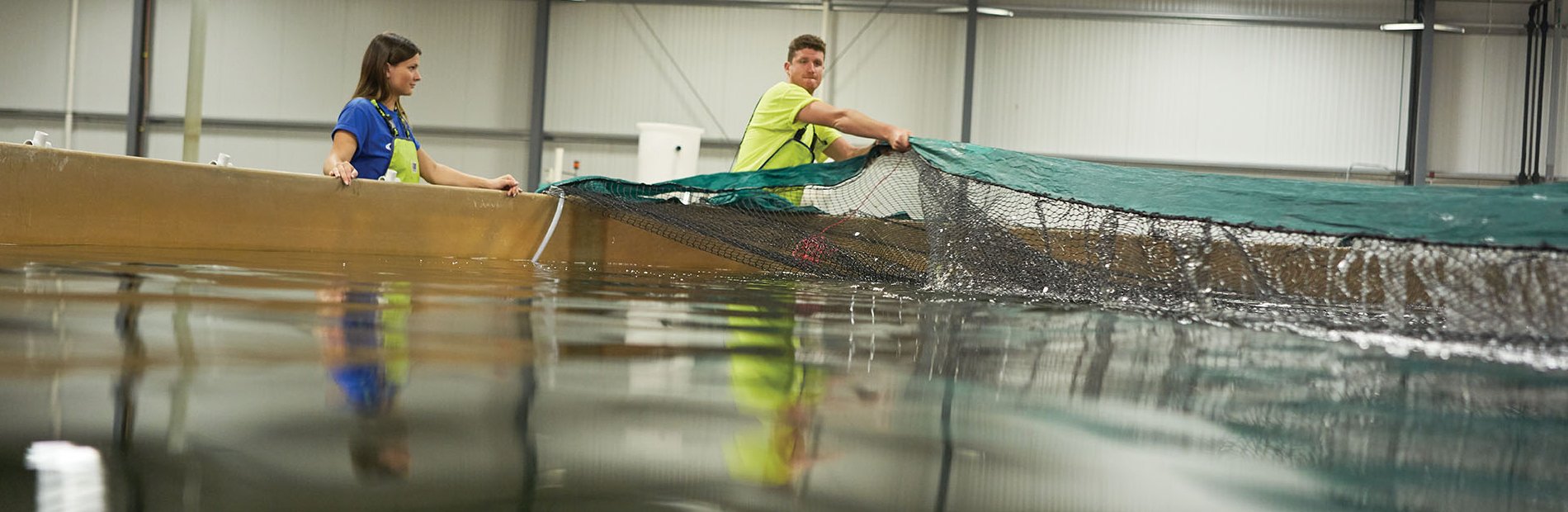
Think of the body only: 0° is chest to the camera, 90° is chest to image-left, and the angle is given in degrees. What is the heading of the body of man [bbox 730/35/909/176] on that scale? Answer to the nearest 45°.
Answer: approximately 315°

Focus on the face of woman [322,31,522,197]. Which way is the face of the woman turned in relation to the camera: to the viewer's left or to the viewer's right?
to the viewer's right

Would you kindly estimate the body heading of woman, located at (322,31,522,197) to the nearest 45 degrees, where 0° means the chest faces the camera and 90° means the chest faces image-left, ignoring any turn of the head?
approximately 315°

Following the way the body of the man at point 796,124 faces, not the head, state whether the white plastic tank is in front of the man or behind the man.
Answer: behind

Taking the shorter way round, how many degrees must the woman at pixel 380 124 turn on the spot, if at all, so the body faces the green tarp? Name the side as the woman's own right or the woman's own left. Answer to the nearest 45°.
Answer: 0° — they already face it

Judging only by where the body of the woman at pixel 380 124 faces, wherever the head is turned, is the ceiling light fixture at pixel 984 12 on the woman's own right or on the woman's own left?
on the woman's own left

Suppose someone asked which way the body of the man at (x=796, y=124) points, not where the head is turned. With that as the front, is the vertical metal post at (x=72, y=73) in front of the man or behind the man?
behind

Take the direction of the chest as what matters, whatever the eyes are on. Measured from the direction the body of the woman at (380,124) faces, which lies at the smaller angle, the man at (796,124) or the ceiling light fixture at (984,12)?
the man

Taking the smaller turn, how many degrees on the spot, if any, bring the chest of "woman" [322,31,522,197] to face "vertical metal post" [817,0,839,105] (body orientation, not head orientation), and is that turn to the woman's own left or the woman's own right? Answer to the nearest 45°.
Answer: approximately 90° to the woman's own left

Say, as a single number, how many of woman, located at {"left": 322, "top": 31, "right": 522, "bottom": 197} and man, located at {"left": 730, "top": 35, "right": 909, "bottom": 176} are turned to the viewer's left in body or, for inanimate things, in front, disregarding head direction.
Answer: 0

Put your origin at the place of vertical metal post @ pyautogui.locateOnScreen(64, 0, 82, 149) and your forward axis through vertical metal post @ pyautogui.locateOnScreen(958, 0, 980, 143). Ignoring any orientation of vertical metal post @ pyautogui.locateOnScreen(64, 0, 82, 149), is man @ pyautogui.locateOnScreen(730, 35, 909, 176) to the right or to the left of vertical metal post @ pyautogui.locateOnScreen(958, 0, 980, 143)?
right

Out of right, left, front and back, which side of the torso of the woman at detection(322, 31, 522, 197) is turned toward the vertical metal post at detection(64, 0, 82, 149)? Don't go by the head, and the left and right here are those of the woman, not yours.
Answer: back

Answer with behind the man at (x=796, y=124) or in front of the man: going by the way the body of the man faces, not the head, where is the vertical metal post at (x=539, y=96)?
behind

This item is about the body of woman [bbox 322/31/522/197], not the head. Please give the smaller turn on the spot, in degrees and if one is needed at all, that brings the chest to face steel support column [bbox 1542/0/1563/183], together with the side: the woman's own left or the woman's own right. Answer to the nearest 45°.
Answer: approximately 45° to the woman's own left
